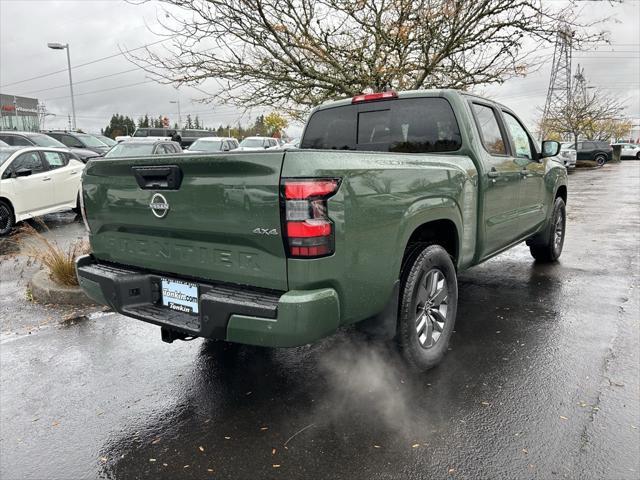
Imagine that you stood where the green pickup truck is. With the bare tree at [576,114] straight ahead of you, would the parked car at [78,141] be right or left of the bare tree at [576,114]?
left

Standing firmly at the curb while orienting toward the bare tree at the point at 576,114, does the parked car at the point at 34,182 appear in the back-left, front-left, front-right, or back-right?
front-left

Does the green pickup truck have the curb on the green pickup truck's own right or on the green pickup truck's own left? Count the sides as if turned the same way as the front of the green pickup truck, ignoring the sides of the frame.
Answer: on the green pickup truck's own left

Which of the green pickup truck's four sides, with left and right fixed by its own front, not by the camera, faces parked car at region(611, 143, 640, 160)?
front

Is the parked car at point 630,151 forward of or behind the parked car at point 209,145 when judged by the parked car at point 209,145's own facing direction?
behind

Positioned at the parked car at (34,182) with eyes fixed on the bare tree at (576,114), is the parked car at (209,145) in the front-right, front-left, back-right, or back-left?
front-left

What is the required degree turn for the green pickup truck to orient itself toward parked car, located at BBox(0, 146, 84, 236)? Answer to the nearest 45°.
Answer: approximately 90° to its left

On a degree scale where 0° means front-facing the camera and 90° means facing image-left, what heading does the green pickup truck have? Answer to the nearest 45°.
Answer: approximately 225°

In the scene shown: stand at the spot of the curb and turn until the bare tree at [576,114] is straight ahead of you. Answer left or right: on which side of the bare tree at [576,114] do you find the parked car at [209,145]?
left
